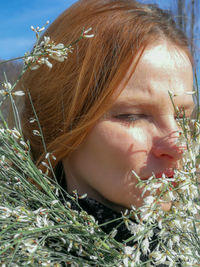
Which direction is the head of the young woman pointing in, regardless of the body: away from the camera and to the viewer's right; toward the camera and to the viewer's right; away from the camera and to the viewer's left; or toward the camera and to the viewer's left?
toward the camera and to the viewer's right
